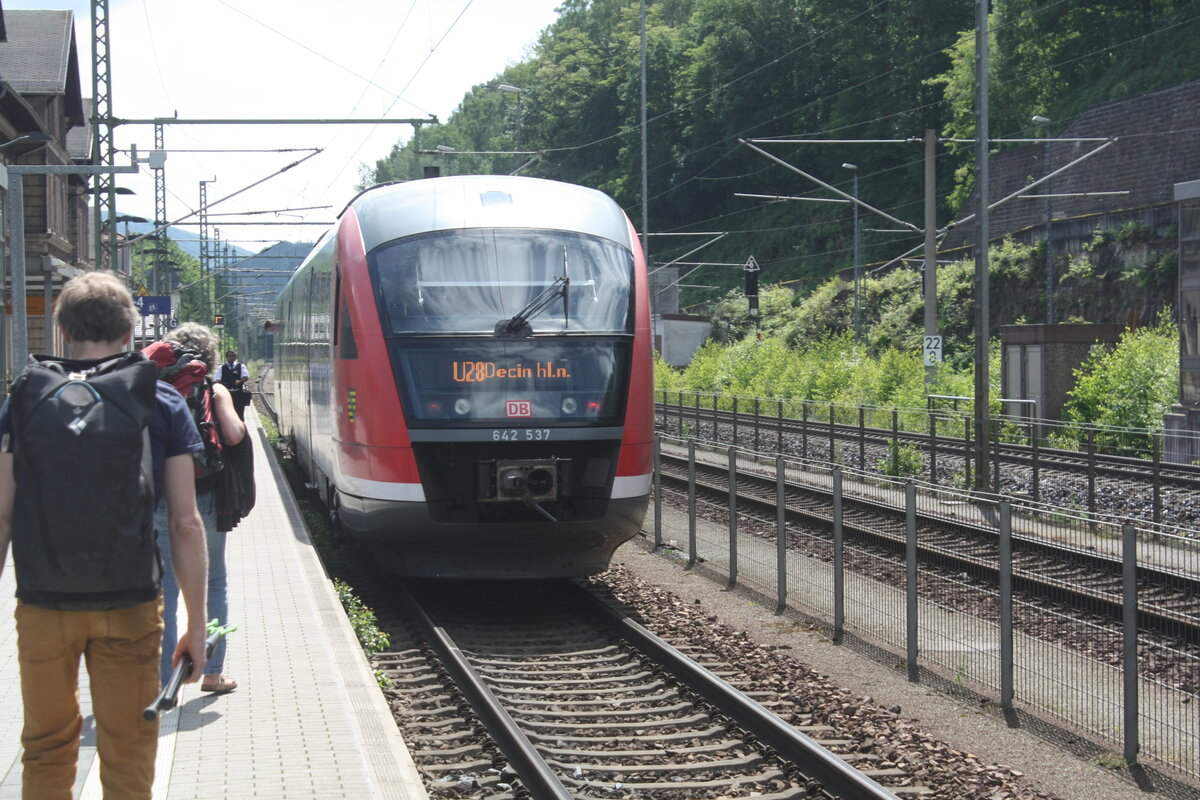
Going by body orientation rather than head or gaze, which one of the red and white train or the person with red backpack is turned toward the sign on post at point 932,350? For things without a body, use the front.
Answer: the person with red backpack

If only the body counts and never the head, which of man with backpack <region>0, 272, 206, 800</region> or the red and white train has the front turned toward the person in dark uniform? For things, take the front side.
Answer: the man with backpack

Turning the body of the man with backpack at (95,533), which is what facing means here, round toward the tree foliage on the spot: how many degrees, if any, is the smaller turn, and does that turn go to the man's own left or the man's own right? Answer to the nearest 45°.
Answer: approximately 45° to the man's own right

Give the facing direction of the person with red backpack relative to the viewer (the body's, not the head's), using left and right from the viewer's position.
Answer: facing away from the viewer and to the right of the viewer

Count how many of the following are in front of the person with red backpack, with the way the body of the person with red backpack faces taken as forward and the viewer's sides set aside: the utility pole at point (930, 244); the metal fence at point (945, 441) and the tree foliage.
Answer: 3

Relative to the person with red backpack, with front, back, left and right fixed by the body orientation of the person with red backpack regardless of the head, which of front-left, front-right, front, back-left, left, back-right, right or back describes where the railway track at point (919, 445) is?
front

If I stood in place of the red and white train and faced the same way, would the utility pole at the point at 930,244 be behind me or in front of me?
behind

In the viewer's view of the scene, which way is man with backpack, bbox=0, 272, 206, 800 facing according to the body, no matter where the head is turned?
away from the camera

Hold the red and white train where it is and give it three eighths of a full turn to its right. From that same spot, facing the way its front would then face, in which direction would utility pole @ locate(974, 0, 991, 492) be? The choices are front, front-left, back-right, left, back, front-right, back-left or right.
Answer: right

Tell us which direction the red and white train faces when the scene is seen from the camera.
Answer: facing the viewer

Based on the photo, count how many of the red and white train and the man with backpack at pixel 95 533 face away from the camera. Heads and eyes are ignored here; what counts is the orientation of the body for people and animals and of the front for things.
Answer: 1

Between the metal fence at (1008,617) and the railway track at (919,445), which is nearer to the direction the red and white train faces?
the metal fence

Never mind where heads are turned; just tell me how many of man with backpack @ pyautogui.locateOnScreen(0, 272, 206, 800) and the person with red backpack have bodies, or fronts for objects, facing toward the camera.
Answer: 0

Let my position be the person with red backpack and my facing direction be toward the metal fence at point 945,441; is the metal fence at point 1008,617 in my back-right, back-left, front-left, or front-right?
front-right

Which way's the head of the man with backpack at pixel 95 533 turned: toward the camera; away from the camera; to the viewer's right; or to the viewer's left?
away from the camera

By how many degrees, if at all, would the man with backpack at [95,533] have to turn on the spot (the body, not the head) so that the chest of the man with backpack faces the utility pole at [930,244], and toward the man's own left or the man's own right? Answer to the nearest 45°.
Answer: approximately 45° to the man's own right

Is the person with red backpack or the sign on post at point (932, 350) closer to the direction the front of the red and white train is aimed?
the person with red backpack

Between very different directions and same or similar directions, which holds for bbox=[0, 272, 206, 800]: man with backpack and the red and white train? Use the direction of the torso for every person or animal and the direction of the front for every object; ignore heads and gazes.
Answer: very different directions
